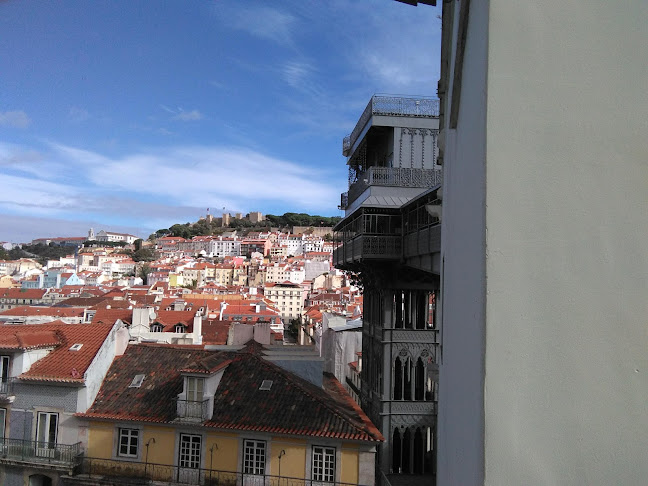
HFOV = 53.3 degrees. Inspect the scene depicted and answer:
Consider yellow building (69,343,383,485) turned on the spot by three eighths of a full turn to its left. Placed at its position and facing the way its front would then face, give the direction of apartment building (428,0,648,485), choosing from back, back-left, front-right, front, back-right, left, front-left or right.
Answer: back-right

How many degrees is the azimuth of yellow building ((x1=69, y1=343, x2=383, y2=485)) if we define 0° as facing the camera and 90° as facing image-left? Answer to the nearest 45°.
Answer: approximately 0°
